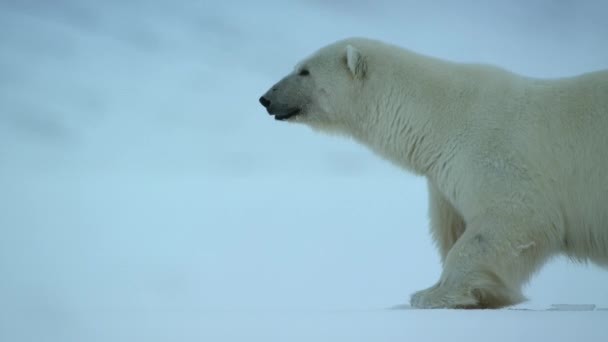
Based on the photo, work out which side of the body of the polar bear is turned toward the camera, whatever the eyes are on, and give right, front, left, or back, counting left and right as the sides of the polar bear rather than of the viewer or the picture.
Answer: left
